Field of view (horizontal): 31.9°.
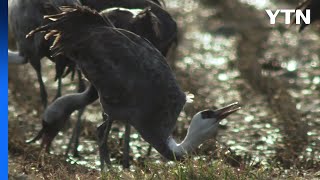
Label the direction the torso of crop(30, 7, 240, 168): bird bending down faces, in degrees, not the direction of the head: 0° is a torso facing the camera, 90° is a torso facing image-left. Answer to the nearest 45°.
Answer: approximately 270°

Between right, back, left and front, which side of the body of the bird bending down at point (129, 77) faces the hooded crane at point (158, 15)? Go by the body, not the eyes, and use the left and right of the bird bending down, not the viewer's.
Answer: left

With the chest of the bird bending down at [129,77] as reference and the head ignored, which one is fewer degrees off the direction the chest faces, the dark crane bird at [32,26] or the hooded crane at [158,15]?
the hooded crane

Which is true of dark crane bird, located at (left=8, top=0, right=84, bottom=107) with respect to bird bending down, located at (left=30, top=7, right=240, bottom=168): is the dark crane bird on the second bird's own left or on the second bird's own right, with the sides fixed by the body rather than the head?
on the second bird's own left
